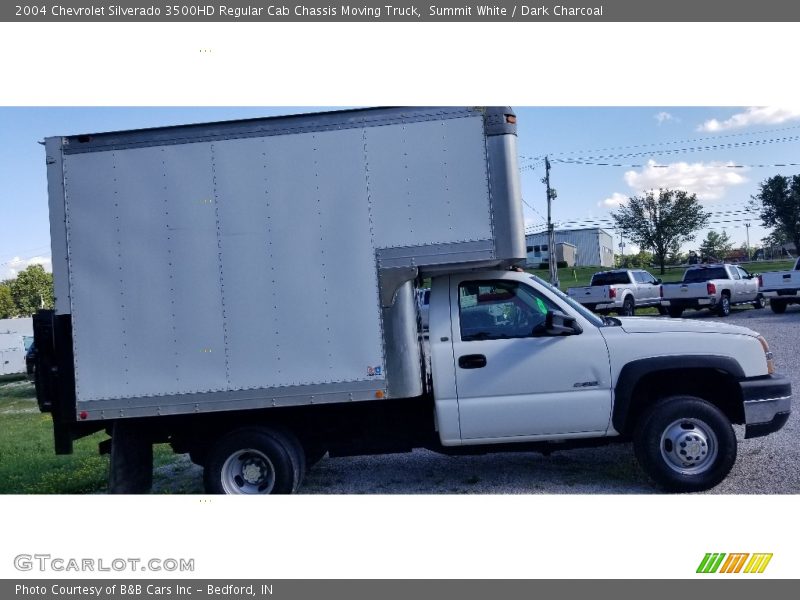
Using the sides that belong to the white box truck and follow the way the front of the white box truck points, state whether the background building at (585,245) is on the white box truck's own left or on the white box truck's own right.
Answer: on the white box truck's own left

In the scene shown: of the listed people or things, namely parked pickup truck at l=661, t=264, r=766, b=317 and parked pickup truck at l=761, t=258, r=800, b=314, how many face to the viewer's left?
0

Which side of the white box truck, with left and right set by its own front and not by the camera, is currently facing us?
right

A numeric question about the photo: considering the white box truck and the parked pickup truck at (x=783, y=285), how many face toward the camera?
0

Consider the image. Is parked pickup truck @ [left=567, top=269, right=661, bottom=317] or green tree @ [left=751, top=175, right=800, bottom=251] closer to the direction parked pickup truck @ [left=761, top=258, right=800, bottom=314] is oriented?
the green tree

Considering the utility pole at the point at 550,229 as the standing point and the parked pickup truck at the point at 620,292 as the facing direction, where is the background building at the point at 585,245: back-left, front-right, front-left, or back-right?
back-left

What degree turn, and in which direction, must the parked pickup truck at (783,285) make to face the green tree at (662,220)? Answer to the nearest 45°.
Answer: approximately 45° to its left

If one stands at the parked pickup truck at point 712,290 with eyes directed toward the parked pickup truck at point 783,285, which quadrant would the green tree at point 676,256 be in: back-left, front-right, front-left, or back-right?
back-left

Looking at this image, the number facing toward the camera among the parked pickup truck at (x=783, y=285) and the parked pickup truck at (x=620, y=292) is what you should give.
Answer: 0

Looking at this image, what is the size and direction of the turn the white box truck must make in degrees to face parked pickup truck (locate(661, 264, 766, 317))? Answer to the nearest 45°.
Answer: approximately 45° to its left

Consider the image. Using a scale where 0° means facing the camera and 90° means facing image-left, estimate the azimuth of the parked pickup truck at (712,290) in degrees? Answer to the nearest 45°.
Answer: approximately 225°

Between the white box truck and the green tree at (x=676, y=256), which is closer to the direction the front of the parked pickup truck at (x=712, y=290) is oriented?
the green tree

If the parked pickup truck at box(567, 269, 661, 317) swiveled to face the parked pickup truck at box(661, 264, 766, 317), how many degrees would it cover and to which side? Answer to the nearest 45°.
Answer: approximately 45° to its right

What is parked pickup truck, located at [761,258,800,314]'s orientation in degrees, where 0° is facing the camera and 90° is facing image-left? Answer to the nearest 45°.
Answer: approximately 225°

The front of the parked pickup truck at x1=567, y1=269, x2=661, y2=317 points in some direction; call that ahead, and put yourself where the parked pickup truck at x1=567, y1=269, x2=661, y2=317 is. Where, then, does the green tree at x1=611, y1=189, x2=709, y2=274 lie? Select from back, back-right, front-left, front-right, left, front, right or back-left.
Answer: front-left
